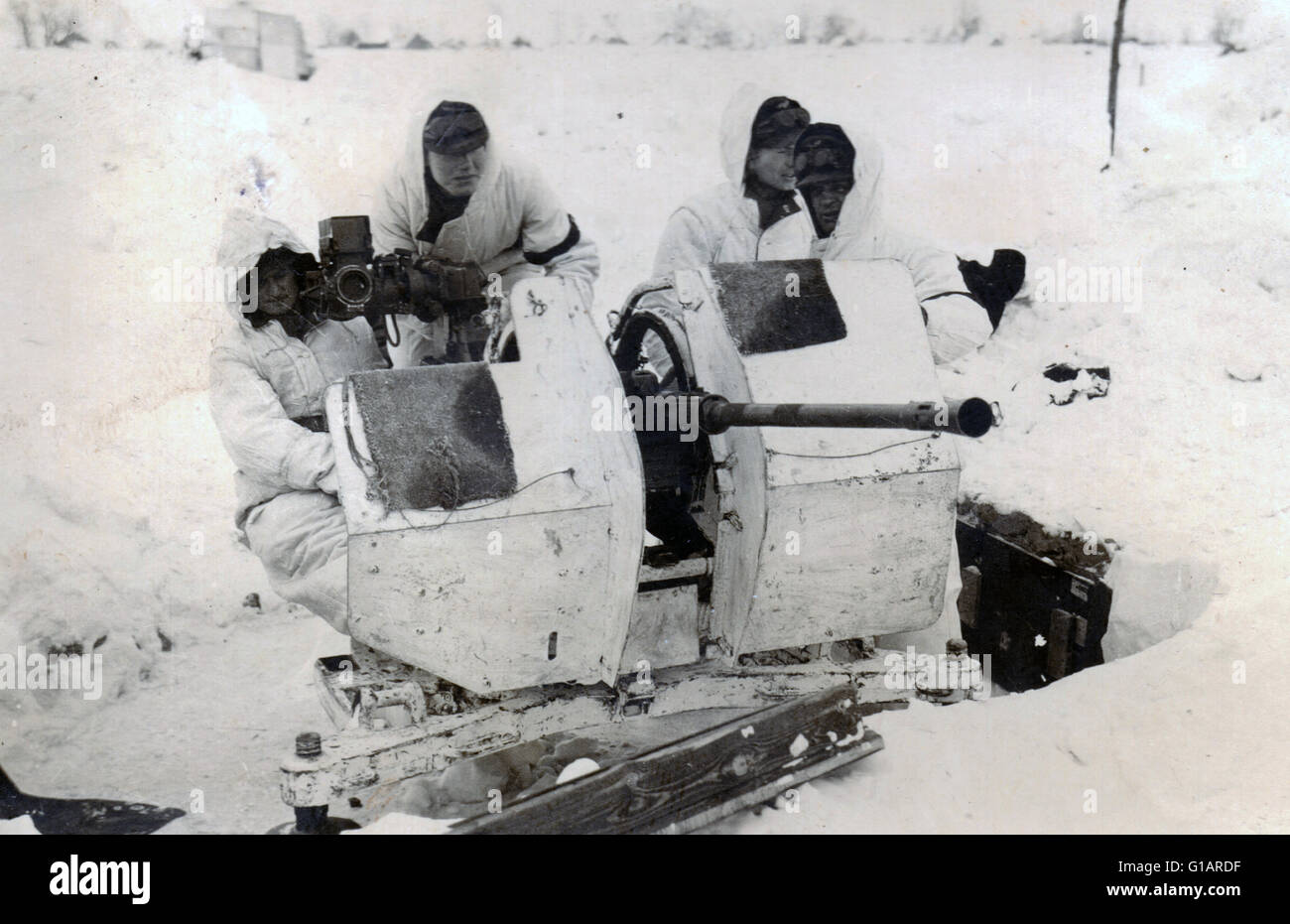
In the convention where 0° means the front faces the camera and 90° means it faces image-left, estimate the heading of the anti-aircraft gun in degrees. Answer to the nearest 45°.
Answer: approximately 315°
